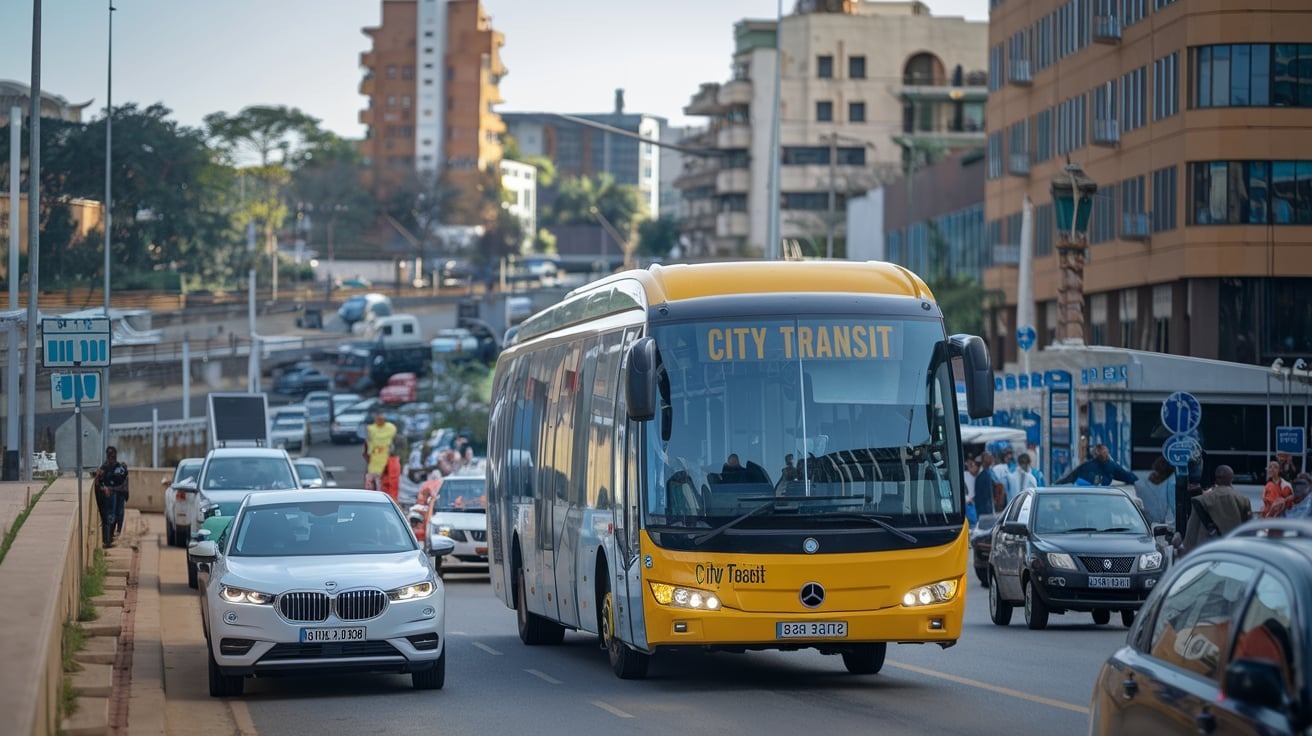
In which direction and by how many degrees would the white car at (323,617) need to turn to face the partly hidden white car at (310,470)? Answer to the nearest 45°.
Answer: approximately 180°

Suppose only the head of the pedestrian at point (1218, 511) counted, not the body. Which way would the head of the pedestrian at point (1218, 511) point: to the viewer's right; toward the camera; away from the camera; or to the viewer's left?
away from the camera

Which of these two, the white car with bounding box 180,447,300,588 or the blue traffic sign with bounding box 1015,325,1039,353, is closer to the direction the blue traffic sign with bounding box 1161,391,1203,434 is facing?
the white car

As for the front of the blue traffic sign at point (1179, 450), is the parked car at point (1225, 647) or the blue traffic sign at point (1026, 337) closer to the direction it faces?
the parked car

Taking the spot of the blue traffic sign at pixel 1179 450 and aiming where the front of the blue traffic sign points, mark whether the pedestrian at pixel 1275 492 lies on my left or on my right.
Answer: on my left

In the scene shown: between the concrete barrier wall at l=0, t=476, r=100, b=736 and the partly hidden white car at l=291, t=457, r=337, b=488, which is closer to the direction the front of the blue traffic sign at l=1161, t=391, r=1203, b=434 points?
the concrete barrier wall

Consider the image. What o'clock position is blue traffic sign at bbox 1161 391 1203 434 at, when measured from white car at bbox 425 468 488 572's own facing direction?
The blue traffic sign is roughly at 10 o'clock from the white car.

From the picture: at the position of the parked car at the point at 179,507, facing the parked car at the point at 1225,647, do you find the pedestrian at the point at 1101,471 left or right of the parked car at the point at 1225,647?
left

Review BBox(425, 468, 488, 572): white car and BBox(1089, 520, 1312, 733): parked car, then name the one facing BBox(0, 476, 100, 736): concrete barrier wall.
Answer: the white car

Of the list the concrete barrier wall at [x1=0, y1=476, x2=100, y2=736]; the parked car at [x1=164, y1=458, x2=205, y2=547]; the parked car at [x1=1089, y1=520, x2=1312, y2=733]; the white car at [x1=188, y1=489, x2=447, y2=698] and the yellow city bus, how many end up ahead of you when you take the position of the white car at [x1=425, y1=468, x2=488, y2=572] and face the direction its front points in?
4
